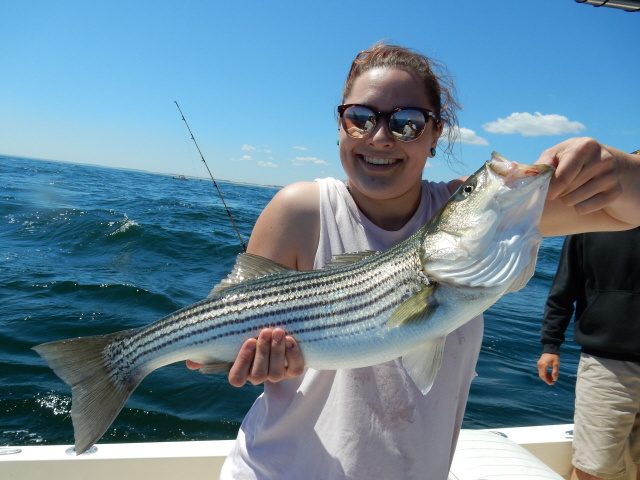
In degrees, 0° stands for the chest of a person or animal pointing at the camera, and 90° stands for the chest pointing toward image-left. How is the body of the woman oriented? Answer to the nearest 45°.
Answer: approximately 0°

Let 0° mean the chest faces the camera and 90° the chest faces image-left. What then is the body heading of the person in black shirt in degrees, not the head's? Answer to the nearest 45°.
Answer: approximately 0°

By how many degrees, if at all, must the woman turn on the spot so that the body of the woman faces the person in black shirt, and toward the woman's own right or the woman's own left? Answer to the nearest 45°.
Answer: approximately 135° to the woman's own left

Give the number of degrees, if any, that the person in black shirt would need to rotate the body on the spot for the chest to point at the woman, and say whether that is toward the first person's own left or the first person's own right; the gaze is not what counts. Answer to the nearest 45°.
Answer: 0° — they already face them

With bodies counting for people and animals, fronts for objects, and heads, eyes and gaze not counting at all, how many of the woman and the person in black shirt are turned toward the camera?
2
